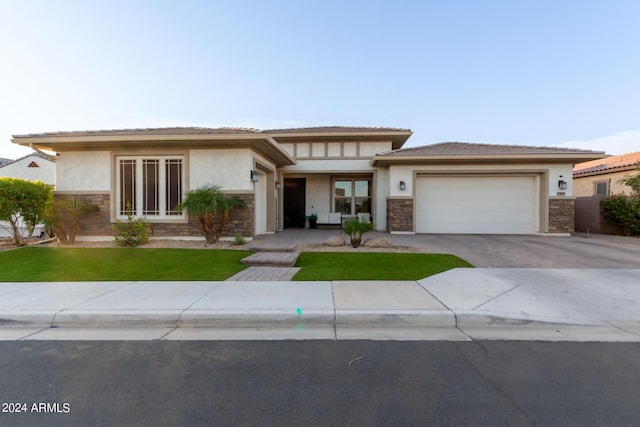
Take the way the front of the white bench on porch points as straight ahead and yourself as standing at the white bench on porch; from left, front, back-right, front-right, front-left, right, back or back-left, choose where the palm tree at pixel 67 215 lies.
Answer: front-right

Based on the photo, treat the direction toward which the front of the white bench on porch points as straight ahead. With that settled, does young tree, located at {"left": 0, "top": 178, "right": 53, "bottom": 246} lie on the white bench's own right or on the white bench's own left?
on the white bench's own right

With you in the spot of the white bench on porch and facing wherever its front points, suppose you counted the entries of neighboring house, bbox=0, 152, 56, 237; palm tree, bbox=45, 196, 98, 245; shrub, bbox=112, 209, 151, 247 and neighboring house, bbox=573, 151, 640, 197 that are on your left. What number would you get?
1

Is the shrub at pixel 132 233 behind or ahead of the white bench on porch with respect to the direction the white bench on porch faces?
ahead

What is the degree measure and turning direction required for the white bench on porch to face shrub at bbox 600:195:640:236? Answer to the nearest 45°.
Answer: approximately 90° to its left

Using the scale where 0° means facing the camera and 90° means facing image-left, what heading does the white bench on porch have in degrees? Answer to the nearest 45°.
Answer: approximately 0°

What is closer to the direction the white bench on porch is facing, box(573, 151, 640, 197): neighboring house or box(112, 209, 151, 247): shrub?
the shrub

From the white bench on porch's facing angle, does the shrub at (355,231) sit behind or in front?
in front

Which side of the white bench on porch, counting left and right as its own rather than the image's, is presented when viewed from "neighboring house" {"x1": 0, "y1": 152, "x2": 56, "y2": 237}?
right

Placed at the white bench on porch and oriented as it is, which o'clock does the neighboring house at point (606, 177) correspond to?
The neighboring house is roughly at 9 o'clock from the white bench on porch.
